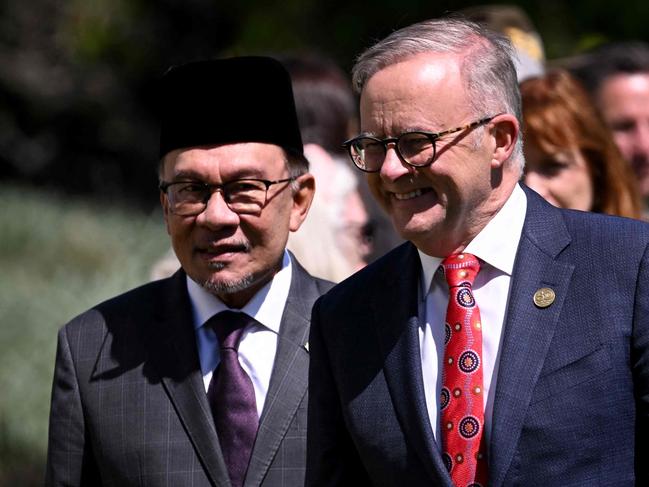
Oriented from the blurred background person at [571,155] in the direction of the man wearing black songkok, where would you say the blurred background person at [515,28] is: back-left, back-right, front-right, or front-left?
back-right

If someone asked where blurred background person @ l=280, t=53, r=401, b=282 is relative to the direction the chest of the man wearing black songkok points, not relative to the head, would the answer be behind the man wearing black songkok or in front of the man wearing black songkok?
behind

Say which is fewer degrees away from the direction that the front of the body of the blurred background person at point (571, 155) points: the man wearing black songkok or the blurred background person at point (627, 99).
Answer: the man wearing black songkok

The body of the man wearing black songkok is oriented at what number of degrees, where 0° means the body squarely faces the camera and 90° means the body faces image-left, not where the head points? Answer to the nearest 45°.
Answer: approximately 0°

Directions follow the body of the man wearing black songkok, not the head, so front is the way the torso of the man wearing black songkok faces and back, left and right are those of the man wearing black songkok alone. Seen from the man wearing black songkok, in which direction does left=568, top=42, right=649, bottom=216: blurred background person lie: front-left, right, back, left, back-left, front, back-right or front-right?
back-left

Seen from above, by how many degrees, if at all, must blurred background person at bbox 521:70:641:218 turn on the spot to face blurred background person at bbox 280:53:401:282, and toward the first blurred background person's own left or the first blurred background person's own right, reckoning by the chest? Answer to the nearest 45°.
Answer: approximately 45° to the first blurred background person's own right
